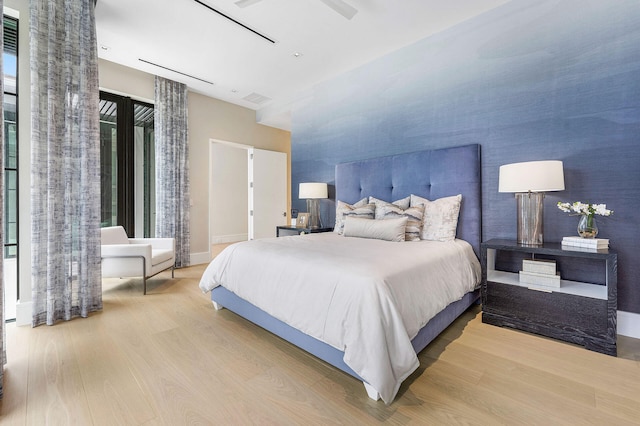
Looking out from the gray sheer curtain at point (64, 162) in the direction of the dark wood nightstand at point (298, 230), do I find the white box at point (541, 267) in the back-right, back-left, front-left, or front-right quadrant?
front-right

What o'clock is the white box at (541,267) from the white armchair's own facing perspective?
The white box is roughly at 12 o'clock from the white armchair.

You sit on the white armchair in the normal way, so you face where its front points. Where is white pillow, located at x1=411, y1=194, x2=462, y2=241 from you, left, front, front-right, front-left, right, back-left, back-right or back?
front

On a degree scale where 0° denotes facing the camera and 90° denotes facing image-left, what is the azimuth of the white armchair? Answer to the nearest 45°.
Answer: approximately 315°

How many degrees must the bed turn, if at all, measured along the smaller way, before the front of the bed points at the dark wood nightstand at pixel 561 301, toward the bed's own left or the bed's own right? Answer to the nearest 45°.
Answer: approximately 135° to the bed's own left

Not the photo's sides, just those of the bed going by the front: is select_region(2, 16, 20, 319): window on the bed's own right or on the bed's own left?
on the bed's own right

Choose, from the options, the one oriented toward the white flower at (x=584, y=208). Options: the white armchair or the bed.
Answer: the white armchair

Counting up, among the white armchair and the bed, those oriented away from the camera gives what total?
0

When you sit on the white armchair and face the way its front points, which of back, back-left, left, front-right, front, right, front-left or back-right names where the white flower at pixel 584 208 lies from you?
front

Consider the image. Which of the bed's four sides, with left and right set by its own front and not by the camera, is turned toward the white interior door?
right

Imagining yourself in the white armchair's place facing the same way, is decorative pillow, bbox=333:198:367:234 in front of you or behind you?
in front

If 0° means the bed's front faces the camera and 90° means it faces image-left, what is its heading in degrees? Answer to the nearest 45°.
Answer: approximately 45°

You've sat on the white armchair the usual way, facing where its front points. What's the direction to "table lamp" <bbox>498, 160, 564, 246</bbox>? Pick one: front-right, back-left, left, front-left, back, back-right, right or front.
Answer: front

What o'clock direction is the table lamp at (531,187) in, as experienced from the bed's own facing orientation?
The table lamp is roughly at 7 o'clock from the bed.

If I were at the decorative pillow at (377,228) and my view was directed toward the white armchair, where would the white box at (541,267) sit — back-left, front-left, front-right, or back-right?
back-left
